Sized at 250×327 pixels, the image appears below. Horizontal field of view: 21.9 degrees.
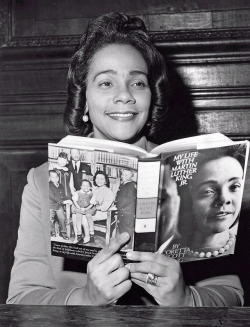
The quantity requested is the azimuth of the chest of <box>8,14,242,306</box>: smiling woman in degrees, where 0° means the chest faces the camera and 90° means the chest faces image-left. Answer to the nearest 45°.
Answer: approximately 0°
